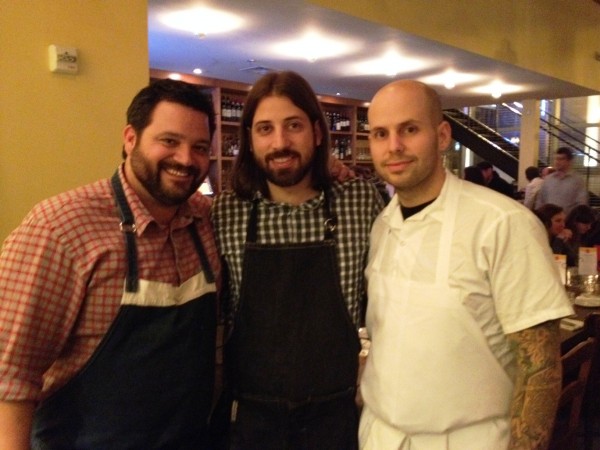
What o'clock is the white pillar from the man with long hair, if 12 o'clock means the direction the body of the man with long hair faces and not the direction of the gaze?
The white pillar is roughly at 7 o'clock from the man with long hair.

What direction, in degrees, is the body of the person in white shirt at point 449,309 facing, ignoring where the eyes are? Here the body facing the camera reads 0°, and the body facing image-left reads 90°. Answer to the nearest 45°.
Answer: approximately 45°

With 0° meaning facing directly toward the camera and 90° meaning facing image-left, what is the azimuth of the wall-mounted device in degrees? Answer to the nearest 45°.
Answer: approximately 315°

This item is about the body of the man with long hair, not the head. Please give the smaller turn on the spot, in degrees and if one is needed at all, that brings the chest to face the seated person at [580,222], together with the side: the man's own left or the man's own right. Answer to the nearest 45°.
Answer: approximately 135° to the man's own left

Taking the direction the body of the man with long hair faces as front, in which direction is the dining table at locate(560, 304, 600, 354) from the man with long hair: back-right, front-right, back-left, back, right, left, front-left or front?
back-left

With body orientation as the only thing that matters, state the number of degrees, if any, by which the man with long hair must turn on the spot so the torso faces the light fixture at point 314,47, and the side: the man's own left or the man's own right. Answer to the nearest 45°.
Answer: approximately 180°

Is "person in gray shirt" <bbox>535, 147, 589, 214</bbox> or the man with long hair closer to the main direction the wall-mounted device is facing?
the man with long hair

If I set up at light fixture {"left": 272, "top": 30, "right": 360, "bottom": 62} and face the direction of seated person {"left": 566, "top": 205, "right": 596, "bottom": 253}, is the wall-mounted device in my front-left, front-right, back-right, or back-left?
back-right

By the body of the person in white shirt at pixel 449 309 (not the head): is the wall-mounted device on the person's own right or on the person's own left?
on the person's own right

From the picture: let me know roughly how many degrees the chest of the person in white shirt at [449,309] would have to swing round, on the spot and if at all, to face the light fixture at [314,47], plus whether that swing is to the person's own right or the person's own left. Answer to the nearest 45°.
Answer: approximately 135° to the person's own right

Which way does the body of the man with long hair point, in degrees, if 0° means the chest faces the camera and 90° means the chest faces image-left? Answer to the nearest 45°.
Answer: approximately 0°
